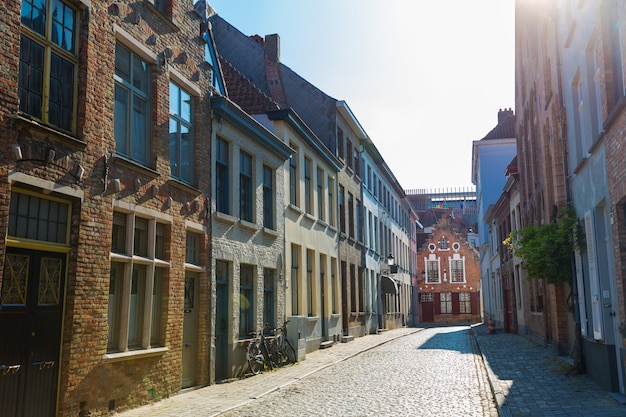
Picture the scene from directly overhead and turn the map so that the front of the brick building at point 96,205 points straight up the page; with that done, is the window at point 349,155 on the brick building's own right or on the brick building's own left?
on the brick building's own left

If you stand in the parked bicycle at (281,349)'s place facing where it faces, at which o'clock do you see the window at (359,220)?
The window is roughly at 11 o'clock from the parked bicycle.

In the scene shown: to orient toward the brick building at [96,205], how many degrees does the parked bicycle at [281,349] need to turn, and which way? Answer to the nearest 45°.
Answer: approximately 135° to its right

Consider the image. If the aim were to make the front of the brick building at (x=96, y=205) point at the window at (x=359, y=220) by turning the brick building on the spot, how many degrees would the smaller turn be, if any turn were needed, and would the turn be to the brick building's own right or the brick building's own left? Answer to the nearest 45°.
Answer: approximately 90° to the brick building's own left

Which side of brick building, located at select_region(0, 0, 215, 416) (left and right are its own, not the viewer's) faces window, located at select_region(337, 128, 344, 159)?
left

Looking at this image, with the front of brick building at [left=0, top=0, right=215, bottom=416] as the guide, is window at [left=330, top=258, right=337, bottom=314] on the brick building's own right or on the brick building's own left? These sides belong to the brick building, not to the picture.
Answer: on the brick building's own left

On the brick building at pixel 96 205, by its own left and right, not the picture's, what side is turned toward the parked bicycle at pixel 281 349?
left

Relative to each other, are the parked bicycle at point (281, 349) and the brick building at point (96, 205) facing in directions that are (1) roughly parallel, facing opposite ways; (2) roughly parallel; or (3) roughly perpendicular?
roughly perpendicular

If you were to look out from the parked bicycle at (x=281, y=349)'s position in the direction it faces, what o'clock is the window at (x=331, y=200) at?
The window is roughly at 11 o'clock from the parked bicycle.

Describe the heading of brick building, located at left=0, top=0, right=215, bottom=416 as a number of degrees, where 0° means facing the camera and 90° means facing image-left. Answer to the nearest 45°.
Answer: approximately 315°

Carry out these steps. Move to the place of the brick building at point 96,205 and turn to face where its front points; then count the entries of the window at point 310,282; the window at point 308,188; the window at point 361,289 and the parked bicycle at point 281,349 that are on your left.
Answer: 4

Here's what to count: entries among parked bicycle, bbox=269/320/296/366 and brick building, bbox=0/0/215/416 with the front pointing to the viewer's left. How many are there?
0

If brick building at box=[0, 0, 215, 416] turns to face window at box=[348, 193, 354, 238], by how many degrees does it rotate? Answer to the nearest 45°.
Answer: approximately 90° to its left

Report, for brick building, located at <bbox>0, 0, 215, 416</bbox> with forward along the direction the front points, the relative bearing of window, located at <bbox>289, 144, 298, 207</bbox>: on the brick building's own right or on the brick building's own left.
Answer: on the brick building's own left
